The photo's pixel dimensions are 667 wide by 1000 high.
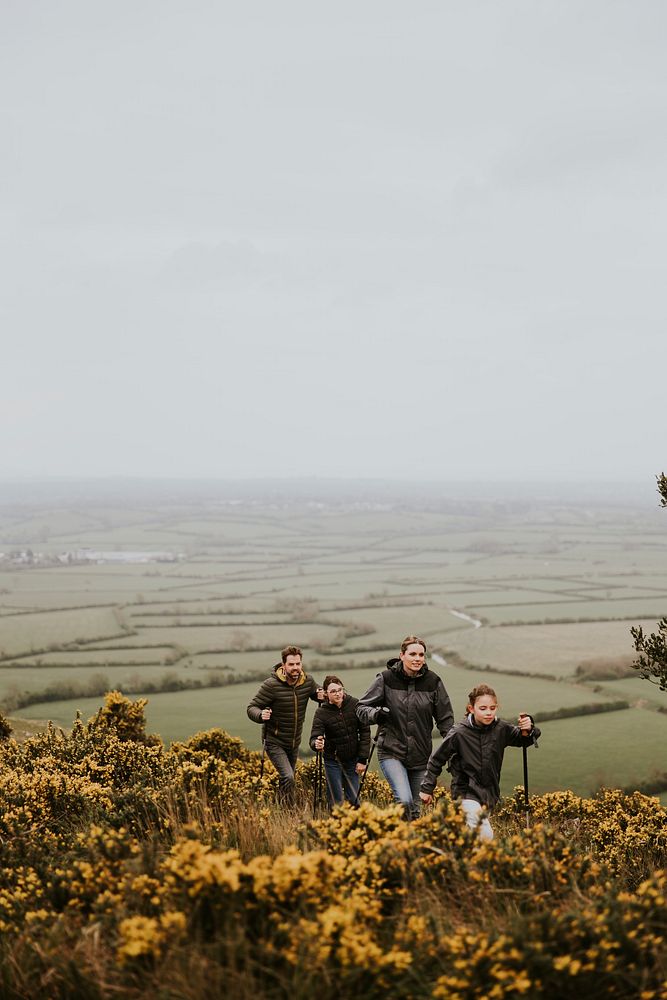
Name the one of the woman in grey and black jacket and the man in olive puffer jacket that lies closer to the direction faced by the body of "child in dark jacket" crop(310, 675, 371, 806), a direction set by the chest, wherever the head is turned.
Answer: the woman in grey and black jacket

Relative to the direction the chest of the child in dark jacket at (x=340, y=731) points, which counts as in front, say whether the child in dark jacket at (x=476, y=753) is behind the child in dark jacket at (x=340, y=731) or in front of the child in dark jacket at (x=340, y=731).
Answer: in front

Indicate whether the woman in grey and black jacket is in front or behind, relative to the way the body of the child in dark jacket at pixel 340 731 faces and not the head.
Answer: in front

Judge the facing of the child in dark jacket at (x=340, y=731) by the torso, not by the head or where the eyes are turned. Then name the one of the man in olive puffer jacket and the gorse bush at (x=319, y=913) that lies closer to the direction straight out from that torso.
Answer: the gorse bush

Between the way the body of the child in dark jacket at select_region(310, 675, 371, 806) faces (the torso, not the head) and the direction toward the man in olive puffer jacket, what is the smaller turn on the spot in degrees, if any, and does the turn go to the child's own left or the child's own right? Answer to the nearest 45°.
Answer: approximately 135° to the child's own right

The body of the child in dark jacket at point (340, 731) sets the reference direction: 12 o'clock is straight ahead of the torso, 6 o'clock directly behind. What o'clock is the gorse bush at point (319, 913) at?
The gorse bush is roughly at 12 o'clock from the child in dark jacket.

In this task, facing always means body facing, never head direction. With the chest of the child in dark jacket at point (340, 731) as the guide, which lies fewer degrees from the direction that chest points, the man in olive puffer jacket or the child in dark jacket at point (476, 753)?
the child in dark jacket

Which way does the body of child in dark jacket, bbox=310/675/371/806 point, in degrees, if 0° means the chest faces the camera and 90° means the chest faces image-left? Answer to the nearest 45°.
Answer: approximately 0°

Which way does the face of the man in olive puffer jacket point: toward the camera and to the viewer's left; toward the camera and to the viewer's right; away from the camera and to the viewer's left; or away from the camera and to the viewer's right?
toward the camera and to the viewer's right
